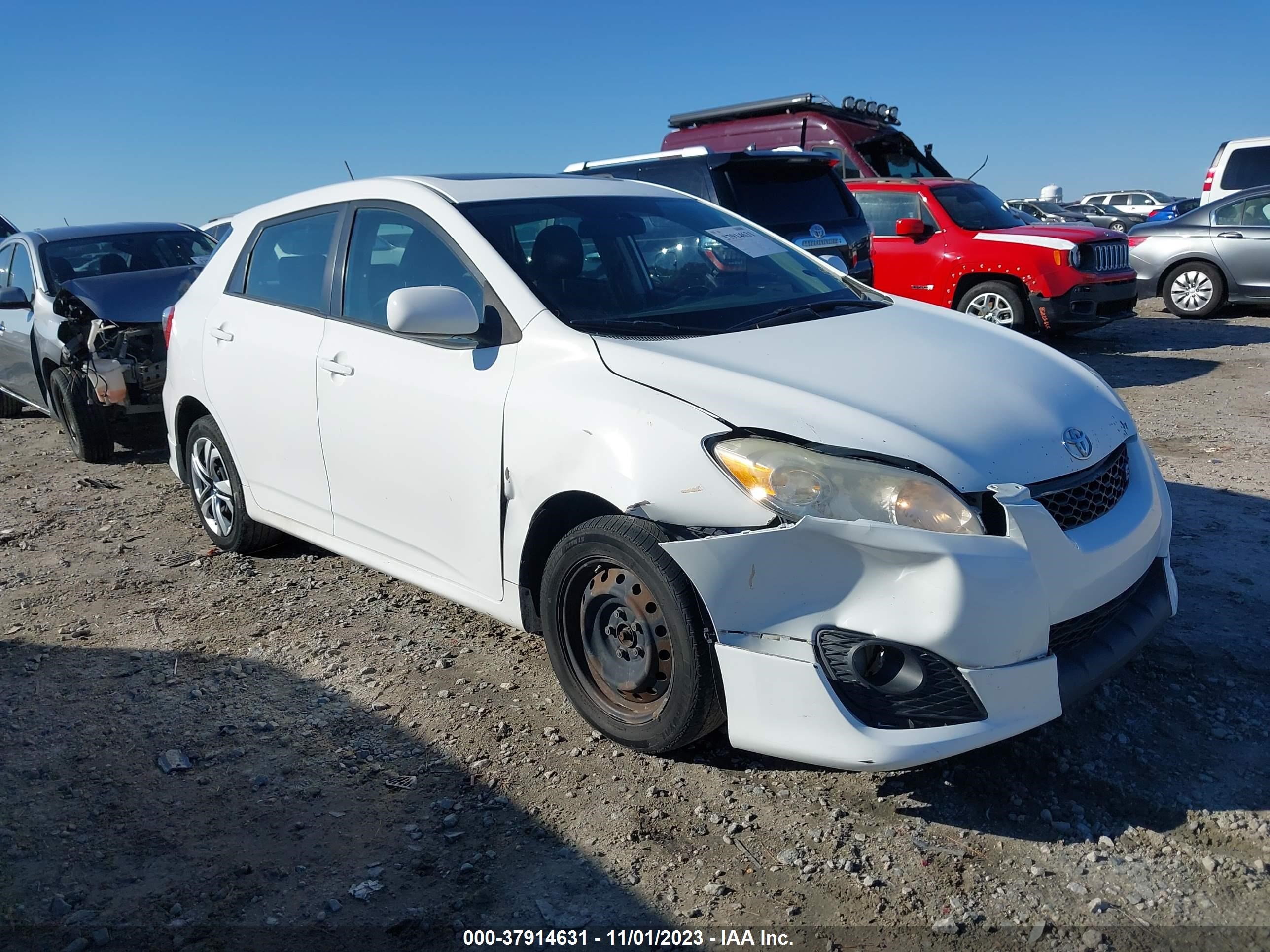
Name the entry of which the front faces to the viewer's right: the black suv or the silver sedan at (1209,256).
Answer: the silver sedan

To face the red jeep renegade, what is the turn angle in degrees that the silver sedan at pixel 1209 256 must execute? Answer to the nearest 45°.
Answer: approximately 135° to its right

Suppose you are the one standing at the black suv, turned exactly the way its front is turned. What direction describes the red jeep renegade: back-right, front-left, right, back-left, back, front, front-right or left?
right

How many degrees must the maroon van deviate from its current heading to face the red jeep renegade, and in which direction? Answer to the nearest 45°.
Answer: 0° — it already faces it

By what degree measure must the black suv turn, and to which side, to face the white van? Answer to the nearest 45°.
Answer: approximately 90° to its right

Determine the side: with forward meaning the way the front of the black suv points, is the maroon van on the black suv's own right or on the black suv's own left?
on the black suv's own right

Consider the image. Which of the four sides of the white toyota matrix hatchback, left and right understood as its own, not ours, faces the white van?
left

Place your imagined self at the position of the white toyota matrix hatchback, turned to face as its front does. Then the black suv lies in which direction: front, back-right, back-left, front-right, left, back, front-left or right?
back-left

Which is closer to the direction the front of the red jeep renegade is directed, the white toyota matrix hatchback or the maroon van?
the white toyota matrix hatchback

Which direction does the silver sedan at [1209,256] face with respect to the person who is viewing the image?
facing to the right of the viewer

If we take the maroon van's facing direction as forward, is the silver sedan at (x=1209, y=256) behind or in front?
in front
